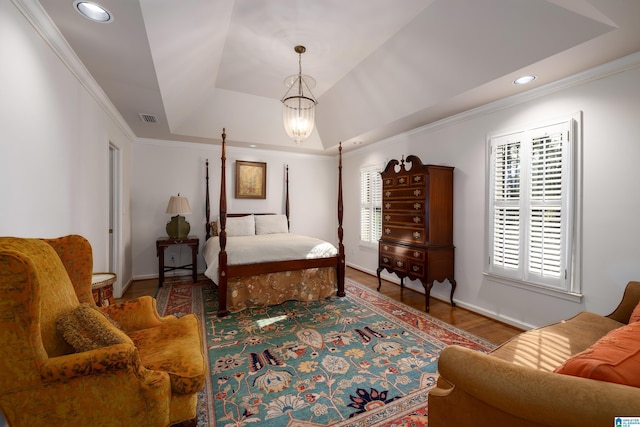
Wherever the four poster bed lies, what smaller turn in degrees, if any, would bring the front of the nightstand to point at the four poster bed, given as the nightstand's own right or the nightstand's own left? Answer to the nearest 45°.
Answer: approximately 45° to the nightstand's own left

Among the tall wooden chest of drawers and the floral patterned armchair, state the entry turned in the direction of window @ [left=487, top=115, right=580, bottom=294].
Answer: the floral patterned armchair

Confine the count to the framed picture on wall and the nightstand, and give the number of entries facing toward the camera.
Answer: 2

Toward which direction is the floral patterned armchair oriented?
to the viewer's right

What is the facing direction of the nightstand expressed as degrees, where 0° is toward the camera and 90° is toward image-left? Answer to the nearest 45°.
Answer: approximately 0°
